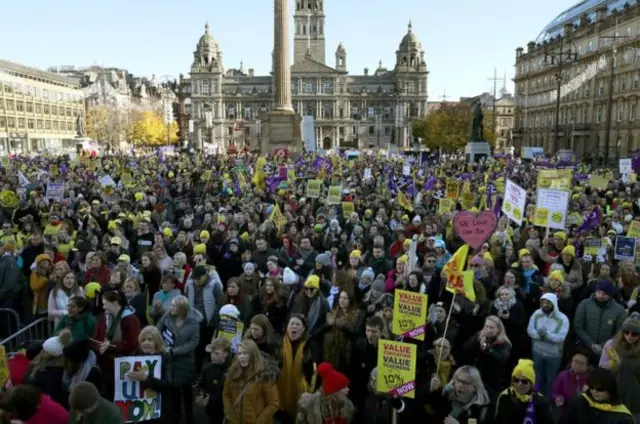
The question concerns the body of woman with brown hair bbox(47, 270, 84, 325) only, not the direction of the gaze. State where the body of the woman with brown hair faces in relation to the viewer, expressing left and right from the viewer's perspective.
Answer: facing the viewer and to the right of the viewer

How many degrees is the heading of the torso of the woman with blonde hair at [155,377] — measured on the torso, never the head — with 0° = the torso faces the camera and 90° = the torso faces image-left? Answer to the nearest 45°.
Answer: approximately 45°

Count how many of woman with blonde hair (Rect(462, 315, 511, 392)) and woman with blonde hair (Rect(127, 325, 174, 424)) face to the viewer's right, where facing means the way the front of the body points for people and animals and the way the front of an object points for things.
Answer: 0

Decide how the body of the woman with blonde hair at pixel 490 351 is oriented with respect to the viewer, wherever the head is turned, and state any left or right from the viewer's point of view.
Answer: facing the viewer and to the left of the viewer

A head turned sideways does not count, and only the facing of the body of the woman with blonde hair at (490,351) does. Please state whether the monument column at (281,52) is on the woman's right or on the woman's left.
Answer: on the woman's right

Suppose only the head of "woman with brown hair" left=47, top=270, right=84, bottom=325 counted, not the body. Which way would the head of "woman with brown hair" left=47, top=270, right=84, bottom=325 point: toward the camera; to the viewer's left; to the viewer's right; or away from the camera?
toward the camera

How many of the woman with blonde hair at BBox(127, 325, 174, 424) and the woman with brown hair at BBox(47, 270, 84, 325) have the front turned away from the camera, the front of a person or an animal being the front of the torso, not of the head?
0

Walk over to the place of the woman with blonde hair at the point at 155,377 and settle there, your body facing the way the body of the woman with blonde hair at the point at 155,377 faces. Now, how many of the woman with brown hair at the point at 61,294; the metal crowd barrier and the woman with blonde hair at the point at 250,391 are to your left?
1

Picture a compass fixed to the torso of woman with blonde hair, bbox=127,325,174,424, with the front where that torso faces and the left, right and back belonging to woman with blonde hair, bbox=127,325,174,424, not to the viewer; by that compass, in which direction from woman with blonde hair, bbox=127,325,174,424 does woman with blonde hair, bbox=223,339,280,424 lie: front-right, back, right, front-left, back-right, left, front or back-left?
left

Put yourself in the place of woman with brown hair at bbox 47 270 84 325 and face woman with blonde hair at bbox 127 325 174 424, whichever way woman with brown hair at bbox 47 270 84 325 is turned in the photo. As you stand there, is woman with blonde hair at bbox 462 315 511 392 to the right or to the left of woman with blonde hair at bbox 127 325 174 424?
left

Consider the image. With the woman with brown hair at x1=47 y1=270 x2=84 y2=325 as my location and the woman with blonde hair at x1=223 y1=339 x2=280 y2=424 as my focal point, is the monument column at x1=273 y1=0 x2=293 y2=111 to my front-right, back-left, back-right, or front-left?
back-left

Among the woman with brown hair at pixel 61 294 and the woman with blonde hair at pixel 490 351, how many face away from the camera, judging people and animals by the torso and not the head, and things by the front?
0

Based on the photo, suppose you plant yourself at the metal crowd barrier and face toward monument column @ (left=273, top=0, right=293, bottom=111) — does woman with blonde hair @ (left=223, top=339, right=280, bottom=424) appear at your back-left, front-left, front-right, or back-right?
back-right

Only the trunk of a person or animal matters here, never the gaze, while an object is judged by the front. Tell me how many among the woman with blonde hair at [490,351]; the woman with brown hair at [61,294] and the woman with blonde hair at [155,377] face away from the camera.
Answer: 0

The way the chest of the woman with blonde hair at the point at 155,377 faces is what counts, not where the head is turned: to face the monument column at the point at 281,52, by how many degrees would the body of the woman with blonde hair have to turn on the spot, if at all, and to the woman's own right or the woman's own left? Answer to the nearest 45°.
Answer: approximately 135° to the woman's own right
